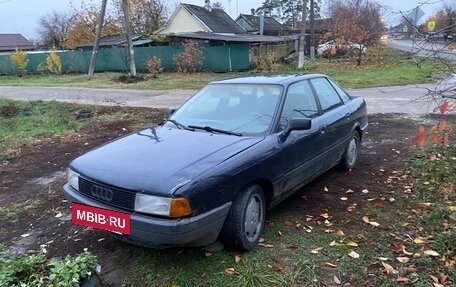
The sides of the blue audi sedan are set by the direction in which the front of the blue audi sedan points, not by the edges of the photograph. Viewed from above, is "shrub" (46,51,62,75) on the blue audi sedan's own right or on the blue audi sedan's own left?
on the blue audi sedan's own right

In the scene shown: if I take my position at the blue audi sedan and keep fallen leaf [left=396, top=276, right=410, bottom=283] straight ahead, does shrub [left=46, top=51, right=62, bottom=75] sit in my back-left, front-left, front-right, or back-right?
back-left

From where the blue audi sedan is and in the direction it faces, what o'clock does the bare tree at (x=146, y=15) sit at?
The bare tree is roughly at 4 o'clock from the blue audi sedan.

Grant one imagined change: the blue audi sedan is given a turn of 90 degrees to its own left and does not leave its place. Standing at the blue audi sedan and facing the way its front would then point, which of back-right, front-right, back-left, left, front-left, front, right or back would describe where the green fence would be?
back-left

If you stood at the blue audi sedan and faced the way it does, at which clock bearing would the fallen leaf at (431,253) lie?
The fallen leaf is roughly at 8 o'clock from the blue audi sedan.

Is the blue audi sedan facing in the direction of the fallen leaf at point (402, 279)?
no

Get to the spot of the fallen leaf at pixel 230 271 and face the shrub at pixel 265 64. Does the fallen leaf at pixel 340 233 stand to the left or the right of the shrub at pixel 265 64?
right

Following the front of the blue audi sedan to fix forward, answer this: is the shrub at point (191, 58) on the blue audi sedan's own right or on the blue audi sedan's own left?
on the blue audi sedan's own right

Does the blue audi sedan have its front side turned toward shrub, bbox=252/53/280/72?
no

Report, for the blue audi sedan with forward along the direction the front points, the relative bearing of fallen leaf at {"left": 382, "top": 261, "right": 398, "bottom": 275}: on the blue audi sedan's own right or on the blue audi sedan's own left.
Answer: on the blue audi sedan's own left

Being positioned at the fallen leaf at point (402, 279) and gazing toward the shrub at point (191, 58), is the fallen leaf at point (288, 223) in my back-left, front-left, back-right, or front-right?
front-left

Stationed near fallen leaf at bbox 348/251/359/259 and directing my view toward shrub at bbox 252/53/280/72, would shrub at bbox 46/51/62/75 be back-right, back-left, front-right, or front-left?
front-left

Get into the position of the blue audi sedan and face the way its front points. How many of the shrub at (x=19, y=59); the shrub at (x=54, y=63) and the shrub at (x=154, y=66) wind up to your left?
0

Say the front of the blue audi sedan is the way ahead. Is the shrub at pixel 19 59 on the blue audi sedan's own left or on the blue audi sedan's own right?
on the blue audi sedan's own right

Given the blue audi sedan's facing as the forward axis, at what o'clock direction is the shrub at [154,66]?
The shrub is roughly at 4 o'clock from the blue audi sedan.
